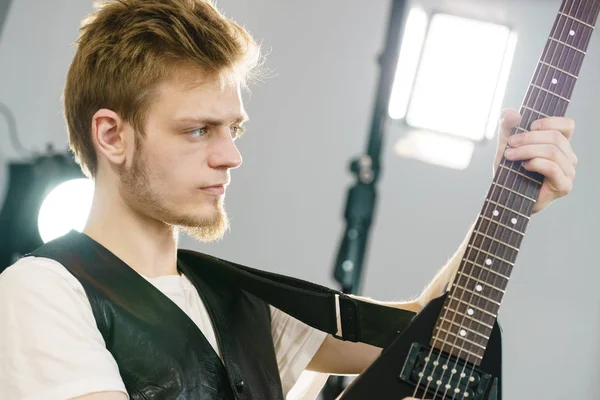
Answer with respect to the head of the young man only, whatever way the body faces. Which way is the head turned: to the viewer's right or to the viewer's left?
to the viewer's right

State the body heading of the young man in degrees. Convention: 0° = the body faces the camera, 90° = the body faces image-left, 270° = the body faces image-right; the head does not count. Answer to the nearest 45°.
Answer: approximately 315°

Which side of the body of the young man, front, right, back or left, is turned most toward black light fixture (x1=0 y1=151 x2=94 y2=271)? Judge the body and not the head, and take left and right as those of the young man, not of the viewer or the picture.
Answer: back
